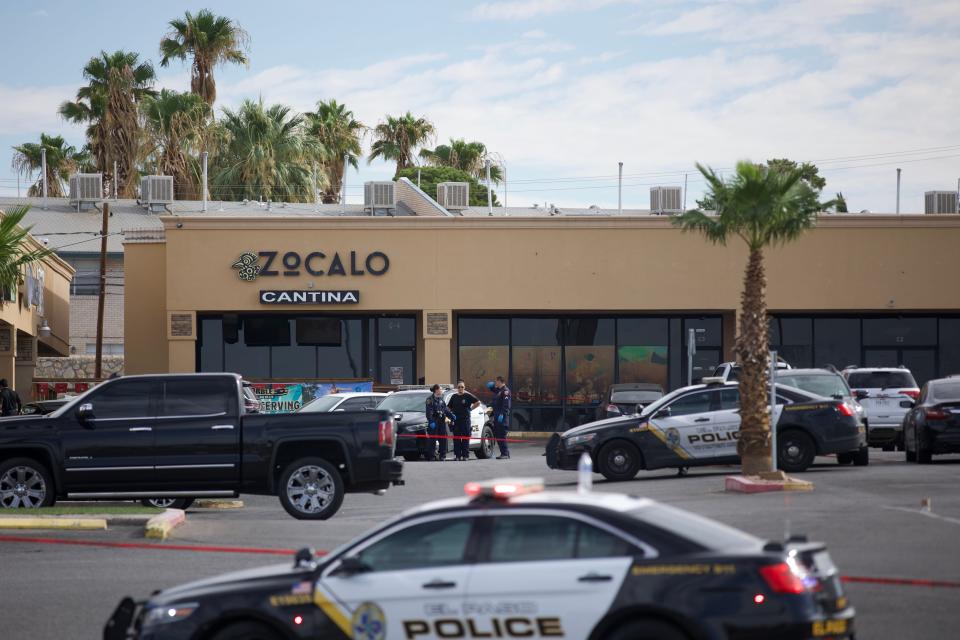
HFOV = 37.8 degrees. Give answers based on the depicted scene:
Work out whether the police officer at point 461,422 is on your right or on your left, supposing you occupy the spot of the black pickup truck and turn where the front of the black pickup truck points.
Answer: on your right

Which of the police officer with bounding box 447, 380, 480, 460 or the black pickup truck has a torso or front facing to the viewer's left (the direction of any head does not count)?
the black pickup truck

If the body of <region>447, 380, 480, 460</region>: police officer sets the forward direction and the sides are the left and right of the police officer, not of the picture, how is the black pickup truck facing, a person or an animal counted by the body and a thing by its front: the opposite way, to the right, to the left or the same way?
to the right

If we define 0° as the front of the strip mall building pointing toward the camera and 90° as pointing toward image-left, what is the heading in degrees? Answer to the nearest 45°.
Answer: approximately 0°

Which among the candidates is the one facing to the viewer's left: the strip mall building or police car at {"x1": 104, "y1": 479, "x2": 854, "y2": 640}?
the police car

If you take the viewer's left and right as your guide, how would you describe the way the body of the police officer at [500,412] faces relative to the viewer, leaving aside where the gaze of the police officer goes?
facing to the left of the viewer

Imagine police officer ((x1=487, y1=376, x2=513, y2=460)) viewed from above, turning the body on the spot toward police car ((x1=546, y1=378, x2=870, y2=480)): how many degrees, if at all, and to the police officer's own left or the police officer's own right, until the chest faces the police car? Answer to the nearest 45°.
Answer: approximately 90° to the police officer's own left

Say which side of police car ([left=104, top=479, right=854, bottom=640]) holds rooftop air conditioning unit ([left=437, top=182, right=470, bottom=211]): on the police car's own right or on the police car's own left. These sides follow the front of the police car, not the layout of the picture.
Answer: on the police car's own right

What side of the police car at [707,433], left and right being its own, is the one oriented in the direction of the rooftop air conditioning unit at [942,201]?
right

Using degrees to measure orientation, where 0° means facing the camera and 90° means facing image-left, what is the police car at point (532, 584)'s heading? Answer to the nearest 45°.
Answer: approximately 90°

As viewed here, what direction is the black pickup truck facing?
to the viewer's left

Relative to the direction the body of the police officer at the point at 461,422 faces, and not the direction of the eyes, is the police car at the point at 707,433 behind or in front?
in front

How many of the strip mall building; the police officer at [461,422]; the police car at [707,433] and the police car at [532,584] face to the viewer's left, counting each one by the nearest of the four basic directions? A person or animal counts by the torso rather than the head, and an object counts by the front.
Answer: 2

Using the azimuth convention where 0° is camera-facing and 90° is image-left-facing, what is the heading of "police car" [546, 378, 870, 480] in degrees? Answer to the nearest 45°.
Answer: approximately 90°

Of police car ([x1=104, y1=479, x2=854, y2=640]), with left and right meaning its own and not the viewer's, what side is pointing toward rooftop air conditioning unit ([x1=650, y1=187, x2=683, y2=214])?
right

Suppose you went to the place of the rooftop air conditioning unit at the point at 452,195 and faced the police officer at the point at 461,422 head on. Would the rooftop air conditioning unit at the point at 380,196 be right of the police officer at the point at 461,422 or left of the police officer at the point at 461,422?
right
